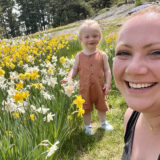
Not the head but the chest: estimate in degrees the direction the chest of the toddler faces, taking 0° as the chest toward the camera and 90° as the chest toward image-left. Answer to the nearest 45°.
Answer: approximately 0°

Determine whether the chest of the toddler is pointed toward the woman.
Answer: yes
